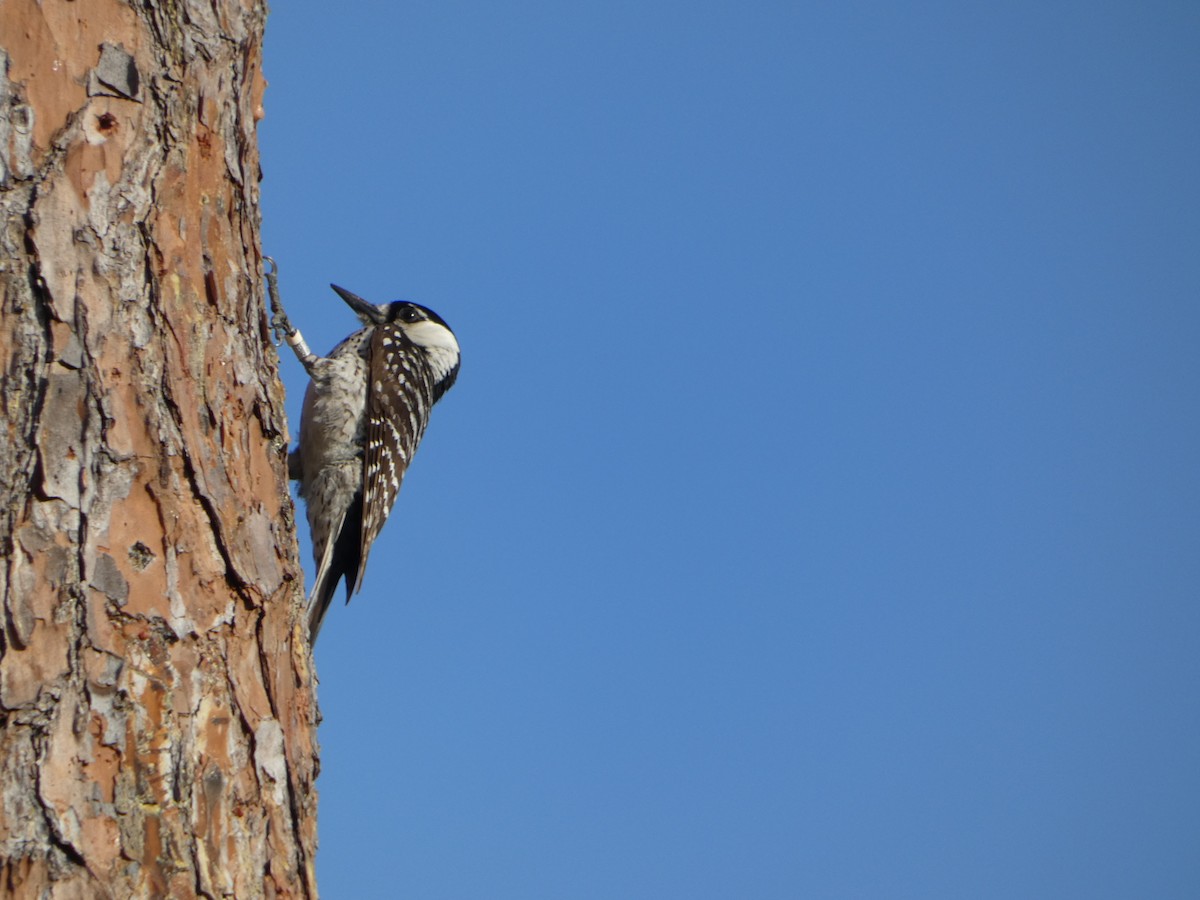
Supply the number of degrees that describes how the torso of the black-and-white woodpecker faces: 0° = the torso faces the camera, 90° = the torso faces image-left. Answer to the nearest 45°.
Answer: approximately 90°
